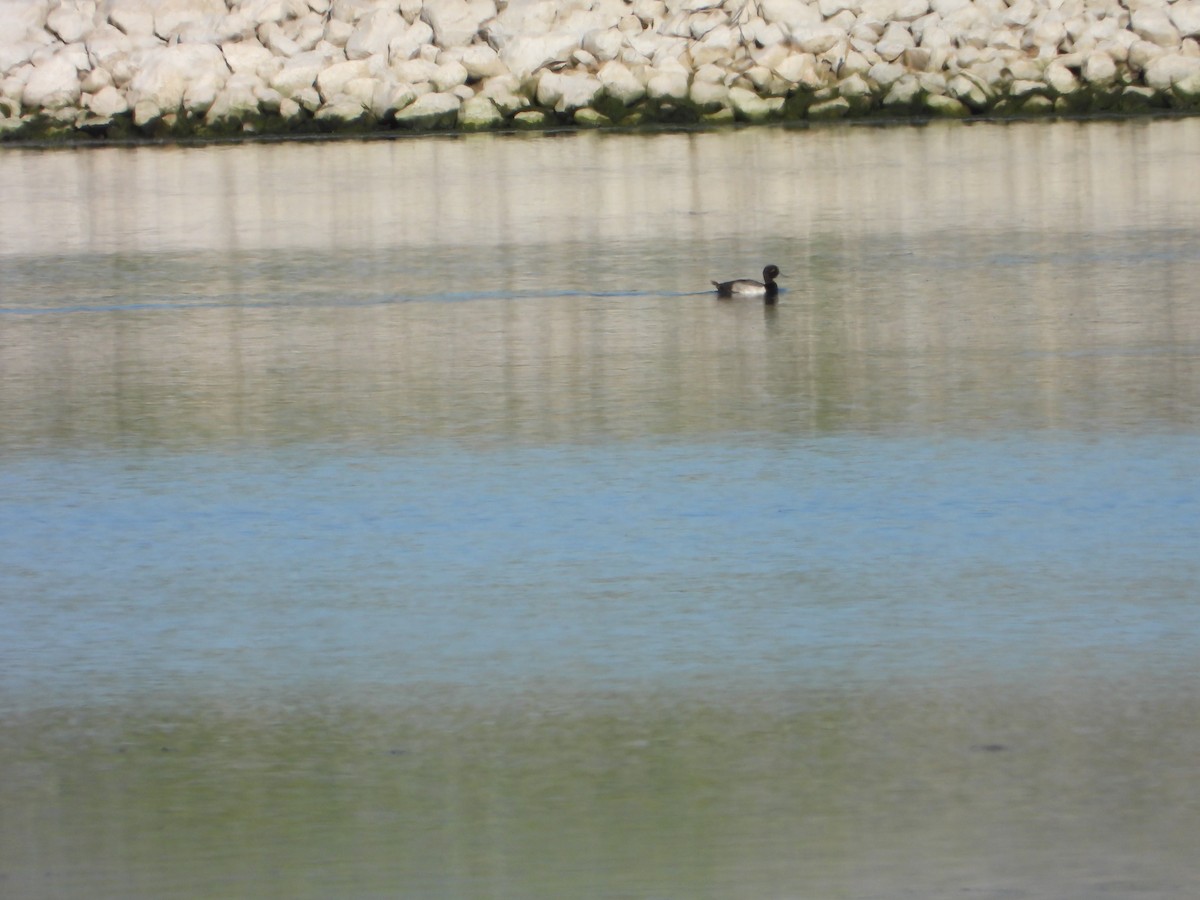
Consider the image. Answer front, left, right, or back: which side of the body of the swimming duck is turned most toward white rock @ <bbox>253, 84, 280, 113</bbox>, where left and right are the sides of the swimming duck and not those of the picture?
left

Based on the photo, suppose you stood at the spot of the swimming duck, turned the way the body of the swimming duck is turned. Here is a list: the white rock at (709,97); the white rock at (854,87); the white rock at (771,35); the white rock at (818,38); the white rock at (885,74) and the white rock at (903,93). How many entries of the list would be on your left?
6

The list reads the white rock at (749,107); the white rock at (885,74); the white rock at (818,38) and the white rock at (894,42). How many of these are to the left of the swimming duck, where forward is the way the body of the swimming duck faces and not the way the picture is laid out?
4

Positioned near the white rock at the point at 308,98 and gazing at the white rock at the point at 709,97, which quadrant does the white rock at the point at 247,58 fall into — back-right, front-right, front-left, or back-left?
back-left

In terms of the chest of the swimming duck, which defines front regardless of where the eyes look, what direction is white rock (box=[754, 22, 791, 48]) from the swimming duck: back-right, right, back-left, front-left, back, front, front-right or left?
left

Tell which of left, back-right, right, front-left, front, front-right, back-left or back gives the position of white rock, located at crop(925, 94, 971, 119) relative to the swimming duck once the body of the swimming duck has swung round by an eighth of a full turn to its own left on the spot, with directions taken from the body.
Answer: front-left

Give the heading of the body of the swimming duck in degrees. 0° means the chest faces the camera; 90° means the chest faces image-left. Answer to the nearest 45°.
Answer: approximately 270°

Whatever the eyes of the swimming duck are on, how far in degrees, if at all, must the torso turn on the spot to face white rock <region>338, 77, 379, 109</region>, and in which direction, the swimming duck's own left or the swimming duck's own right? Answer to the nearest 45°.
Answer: approximately 90° to the swimming duck's own left

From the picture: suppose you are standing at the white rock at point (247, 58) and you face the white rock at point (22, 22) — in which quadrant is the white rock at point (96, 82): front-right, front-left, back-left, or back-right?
front-left

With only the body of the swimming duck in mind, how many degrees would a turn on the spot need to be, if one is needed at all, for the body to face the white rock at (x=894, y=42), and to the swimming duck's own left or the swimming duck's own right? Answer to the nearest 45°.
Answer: approximately 90° to the swimming duck's own left

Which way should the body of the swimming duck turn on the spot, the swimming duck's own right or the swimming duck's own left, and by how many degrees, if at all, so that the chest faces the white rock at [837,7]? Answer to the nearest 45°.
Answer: approximately 90° to the swimming duck's own left

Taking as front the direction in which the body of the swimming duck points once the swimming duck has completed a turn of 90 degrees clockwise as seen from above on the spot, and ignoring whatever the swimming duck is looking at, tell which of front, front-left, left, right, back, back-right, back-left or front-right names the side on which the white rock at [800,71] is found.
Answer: back

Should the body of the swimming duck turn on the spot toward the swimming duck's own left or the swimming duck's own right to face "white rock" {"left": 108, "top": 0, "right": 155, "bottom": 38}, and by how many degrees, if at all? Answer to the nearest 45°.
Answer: approximately 135° to the swimming duck's own left

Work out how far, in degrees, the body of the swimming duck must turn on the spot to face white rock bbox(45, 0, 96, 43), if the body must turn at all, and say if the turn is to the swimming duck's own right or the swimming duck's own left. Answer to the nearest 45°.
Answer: approximately 135° to the swimming duck's own left

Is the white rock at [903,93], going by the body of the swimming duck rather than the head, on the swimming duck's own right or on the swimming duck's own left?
on the swimming duck's own left
